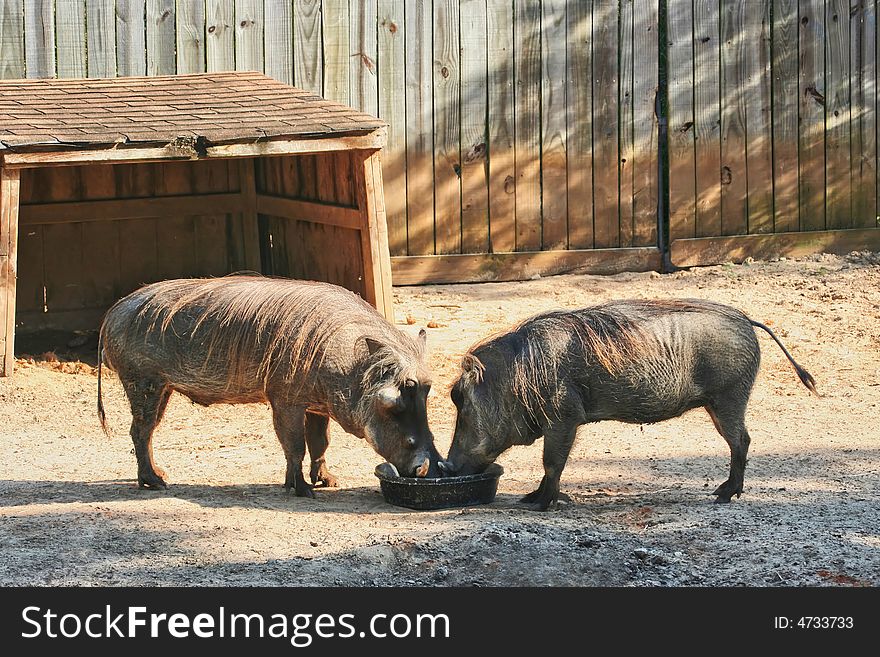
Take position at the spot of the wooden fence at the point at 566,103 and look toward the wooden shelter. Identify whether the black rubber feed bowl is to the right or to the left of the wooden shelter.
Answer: left

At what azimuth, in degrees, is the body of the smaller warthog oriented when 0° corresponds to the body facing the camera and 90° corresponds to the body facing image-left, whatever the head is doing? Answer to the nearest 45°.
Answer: approximately 90°

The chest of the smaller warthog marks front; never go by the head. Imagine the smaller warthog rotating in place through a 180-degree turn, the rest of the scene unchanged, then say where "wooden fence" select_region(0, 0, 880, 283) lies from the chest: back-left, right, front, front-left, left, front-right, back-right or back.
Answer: left

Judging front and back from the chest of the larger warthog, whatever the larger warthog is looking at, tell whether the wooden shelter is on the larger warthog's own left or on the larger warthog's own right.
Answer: on the larger warthog's own left

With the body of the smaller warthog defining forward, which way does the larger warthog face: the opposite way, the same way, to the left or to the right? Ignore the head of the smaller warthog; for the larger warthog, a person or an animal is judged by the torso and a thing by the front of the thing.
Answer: the opposite way

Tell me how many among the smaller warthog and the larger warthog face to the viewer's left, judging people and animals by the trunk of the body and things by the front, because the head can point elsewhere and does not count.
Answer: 1

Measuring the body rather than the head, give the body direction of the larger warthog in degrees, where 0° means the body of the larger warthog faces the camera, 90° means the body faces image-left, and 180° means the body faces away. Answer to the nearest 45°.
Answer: approximately 270°
